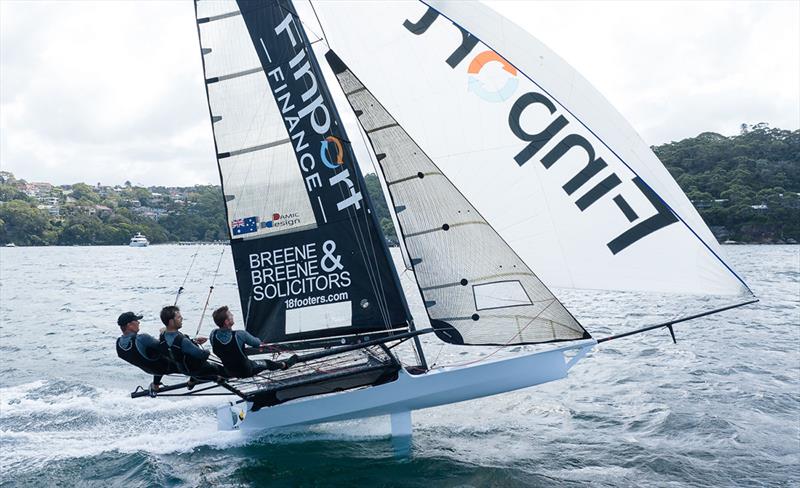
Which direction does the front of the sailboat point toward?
to the viewer's right

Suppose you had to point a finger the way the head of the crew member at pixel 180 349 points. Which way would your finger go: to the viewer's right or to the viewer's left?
to the viewer's right

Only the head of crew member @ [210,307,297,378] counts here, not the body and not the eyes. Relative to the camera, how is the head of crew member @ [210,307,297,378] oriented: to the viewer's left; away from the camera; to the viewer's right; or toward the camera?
to the viewer's right
